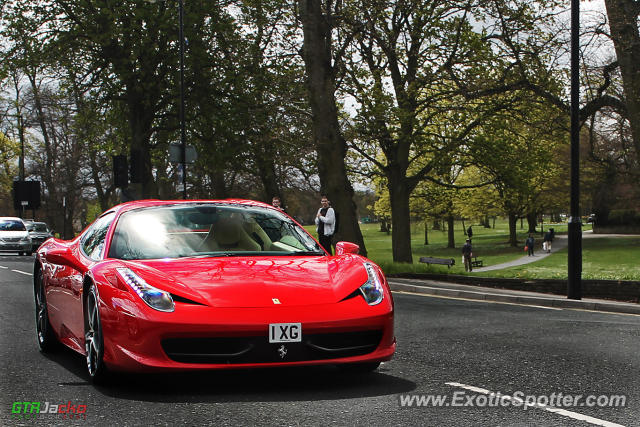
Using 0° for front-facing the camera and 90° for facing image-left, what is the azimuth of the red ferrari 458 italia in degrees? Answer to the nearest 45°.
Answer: approximately 315°

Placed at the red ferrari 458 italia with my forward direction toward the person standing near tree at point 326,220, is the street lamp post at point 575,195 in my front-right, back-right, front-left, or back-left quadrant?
front-right

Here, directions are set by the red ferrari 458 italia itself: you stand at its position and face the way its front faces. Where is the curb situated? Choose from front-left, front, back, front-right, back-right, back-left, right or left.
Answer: left

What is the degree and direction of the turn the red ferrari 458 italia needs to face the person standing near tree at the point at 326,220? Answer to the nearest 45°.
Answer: approximately 135° to its left

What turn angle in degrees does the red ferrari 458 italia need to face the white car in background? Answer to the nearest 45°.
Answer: approximately 135° to its left

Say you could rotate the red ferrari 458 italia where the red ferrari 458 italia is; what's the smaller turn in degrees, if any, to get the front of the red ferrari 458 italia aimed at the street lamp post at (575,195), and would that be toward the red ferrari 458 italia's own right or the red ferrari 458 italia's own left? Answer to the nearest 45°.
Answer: approximately 90° to the red ferrari 458 italia's own left
